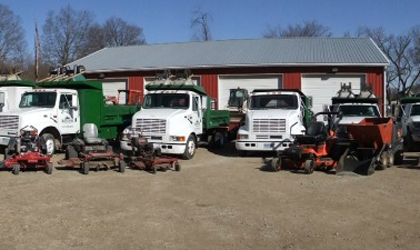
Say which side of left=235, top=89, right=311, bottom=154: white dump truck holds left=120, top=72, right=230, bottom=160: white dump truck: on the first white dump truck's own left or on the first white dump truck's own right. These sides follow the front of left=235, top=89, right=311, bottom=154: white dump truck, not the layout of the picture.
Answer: on the first white dump truck's own right

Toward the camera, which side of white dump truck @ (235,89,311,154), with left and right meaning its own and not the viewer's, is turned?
front

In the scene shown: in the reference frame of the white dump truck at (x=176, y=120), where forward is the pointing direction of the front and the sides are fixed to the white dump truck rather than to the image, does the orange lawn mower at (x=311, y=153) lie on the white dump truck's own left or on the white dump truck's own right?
on the white dump truck's own left

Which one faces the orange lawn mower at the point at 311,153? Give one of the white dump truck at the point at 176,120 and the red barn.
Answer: the red barn

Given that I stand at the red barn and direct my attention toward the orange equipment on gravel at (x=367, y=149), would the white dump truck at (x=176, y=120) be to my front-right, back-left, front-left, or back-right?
front-right

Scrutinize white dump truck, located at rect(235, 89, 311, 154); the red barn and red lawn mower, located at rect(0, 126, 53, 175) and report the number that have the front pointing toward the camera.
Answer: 3

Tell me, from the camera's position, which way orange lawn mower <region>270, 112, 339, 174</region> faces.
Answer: facing the viewer and to the left of the viewer

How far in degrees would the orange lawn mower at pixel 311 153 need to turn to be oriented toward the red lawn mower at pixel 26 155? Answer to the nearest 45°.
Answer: approximately 45° to its right

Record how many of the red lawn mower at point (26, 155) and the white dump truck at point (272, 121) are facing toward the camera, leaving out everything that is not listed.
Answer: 2

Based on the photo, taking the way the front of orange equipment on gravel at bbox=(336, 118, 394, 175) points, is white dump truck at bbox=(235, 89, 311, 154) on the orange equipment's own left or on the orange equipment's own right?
on the orange equipment's own right

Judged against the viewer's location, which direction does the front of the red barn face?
facing the viewer

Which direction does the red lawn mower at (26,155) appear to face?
toward the camera

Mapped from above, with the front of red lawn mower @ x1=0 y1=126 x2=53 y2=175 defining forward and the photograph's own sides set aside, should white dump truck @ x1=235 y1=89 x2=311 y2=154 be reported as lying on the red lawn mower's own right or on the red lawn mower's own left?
on the red lawn mower's own left

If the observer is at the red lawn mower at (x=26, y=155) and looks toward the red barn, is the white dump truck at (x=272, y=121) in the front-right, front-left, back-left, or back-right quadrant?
front-right
